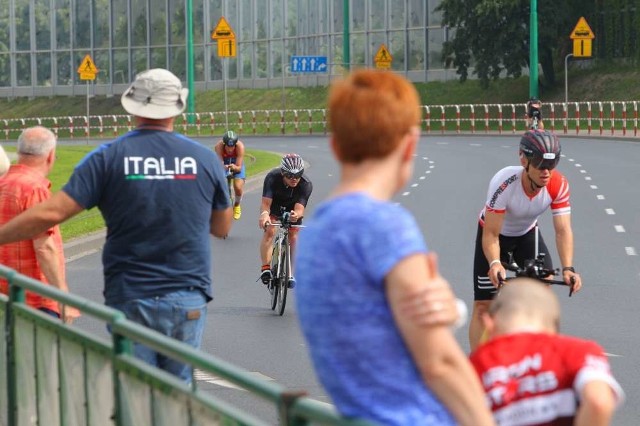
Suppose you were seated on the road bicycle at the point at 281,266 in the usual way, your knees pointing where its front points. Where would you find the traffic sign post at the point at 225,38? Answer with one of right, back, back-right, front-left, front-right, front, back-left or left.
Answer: back

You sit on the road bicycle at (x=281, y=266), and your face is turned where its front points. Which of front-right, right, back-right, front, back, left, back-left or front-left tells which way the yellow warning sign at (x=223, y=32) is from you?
back

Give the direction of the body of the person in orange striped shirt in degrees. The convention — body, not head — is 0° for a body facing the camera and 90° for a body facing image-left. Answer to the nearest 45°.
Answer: approximately 225°

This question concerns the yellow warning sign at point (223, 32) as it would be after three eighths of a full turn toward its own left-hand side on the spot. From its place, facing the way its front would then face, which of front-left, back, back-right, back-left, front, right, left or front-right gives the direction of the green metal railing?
back-right

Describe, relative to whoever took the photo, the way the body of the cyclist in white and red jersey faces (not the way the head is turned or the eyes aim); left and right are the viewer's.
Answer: facing the viewer and to the right of the viewer

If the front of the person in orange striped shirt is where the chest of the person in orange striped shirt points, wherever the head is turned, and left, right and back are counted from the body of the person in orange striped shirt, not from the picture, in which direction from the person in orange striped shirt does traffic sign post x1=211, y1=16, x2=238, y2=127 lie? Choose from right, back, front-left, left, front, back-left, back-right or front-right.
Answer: front-left

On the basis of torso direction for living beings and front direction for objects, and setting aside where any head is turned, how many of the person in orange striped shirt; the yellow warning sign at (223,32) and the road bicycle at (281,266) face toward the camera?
2

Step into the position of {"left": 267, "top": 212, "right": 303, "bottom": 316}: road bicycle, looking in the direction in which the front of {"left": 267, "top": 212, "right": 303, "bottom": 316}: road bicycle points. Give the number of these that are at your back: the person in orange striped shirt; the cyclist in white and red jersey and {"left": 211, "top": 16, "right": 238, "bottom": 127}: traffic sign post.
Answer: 1

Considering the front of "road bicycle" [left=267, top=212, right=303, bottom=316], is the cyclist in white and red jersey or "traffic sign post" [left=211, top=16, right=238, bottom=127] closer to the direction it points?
the cyclist in white and red jersey

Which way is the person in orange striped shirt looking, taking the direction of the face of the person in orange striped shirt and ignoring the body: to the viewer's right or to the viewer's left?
to the viewer's right

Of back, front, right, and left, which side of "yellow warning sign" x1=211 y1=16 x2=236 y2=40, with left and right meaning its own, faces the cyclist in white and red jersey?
front

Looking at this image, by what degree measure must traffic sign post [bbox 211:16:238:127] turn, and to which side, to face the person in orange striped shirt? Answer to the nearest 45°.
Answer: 0° — it already faces them
